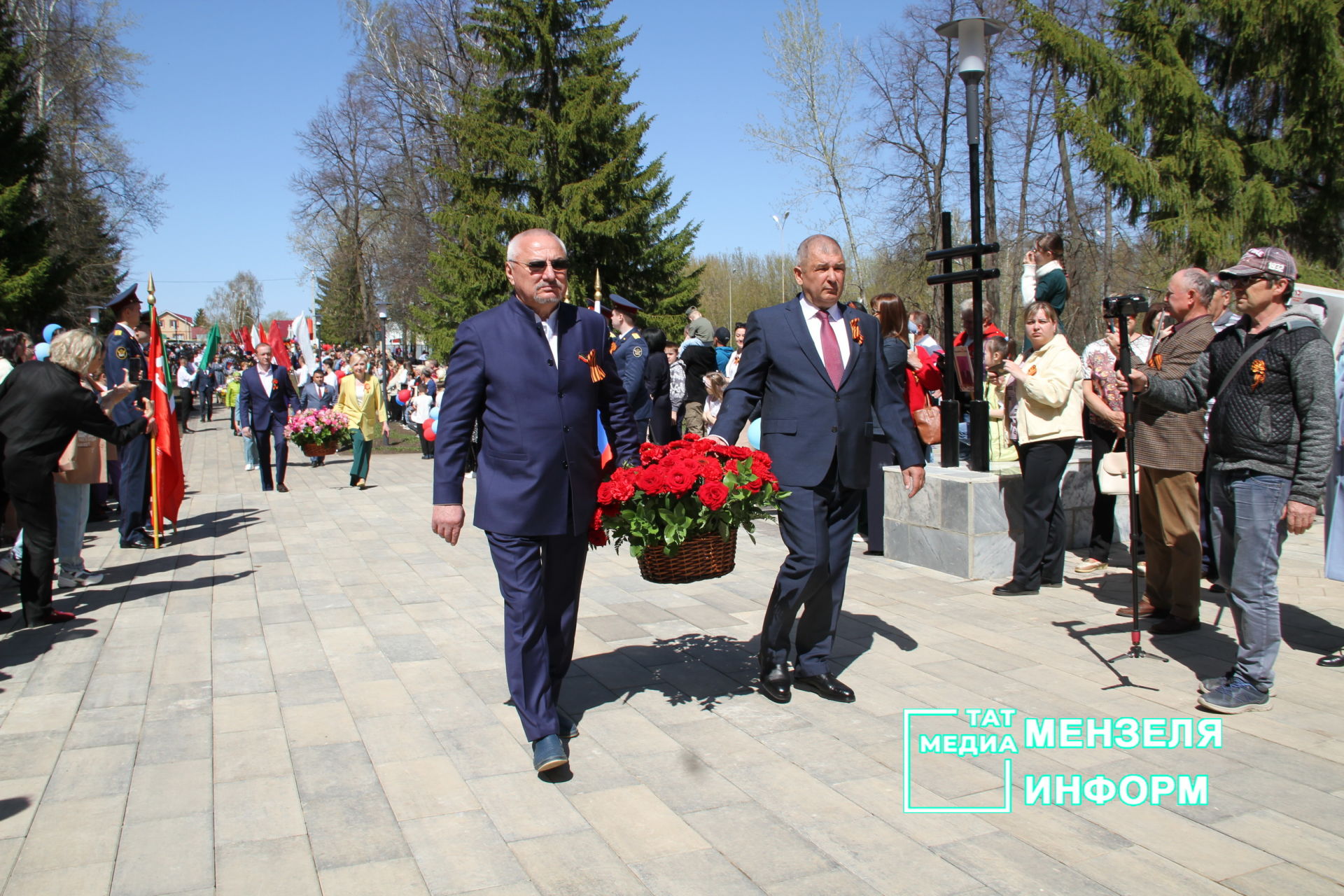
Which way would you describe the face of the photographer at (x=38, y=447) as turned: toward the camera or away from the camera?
away from the camera

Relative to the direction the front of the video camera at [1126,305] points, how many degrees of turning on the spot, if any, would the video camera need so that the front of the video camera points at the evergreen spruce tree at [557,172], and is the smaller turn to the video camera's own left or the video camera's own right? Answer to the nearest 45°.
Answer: approximately 45° to the video camera's own right

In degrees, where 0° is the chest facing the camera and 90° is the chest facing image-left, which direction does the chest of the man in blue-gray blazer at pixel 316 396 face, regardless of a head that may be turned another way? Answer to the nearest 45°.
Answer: approximately 0°

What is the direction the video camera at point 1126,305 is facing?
to the viewer's left

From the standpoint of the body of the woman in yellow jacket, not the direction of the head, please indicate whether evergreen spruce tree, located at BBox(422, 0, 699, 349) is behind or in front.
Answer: behind

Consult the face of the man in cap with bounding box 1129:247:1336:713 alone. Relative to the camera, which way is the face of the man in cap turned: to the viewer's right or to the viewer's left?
to the viewer's left

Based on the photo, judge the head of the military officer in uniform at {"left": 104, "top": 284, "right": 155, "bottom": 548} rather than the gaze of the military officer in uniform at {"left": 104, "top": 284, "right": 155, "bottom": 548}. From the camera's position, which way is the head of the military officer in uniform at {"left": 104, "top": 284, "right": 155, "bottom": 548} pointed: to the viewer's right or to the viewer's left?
to the viewer's right

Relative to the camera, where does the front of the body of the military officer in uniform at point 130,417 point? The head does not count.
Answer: to the viewer's right

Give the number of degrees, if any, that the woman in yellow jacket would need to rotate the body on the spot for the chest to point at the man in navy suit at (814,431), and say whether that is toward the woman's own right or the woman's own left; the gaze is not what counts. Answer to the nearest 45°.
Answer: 0° — they already face them

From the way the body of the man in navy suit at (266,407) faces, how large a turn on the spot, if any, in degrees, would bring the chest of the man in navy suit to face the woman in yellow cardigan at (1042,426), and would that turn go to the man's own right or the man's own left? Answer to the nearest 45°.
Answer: approximately 45° to the man's own left

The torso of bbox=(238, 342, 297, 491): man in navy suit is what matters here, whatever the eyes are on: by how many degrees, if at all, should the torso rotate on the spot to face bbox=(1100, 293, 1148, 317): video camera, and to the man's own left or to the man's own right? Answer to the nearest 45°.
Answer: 0° — they already face it

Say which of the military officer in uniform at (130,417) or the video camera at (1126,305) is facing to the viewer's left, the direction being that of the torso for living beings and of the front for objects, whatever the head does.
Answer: the video camera
